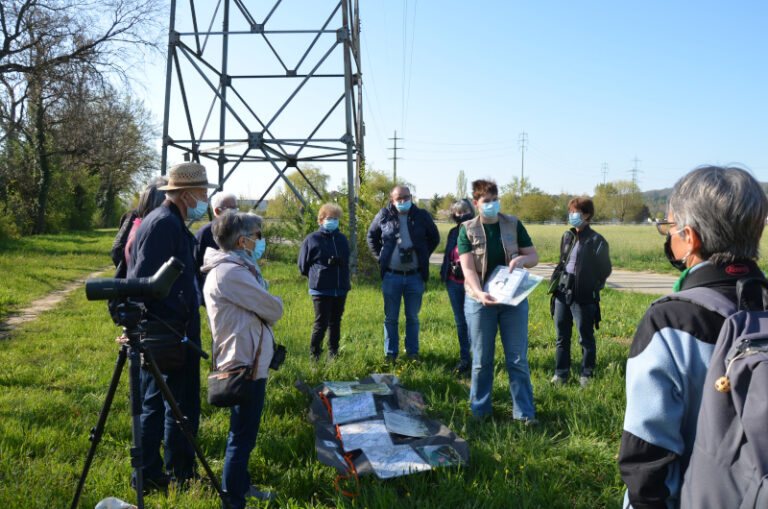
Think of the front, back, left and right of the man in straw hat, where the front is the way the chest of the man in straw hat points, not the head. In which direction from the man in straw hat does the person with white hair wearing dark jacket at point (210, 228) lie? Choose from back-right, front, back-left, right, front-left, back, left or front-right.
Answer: left

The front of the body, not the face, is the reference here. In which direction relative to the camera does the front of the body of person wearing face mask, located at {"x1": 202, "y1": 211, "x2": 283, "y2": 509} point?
to the viewer's right

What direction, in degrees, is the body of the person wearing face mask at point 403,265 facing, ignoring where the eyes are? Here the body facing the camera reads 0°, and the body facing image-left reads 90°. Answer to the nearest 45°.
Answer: approximately 0°

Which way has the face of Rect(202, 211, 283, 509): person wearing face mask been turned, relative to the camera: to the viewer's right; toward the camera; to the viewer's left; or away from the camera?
to the viewer's right

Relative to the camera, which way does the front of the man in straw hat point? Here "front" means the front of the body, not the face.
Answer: to the viewer's right

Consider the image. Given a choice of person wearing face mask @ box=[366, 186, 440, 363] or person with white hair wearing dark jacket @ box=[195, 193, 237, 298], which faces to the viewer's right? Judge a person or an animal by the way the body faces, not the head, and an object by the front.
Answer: person with white hair wearing dark jacket @ box=[195, 193, 237, 298]

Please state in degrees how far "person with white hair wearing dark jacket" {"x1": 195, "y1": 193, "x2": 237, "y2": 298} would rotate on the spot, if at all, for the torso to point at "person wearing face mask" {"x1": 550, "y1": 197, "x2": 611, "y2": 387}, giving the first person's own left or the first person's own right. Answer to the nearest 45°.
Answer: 0° — they already face them

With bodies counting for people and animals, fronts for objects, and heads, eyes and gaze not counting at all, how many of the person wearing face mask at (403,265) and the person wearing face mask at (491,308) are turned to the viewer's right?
0

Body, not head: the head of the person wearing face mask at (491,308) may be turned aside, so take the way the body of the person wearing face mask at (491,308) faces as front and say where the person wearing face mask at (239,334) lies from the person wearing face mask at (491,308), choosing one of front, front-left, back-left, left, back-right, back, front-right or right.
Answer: front-right

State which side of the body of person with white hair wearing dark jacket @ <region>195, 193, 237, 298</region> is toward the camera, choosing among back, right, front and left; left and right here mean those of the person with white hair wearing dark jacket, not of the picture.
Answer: right

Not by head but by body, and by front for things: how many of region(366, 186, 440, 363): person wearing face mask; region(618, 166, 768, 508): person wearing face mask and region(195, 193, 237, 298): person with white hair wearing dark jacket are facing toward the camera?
1
